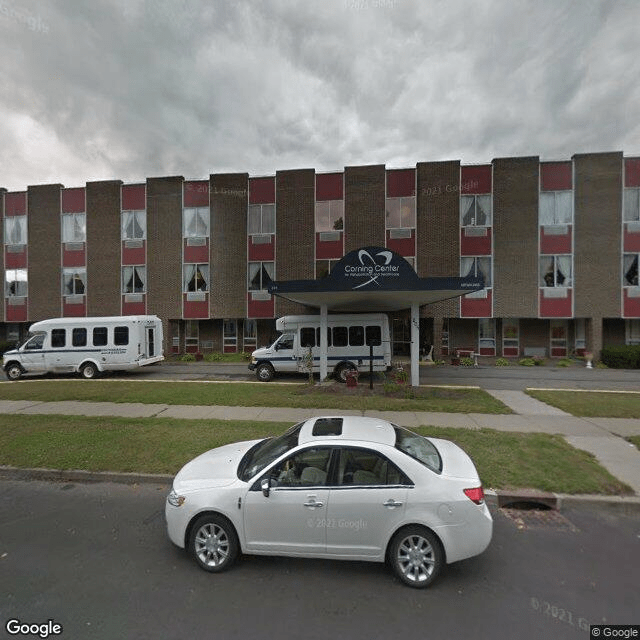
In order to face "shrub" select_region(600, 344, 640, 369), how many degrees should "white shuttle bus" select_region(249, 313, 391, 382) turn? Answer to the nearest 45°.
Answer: approximately 180°

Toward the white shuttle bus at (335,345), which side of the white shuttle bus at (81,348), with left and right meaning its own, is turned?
back

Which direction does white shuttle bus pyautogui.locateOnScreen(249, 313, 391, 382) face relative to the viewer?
to the viewer's left

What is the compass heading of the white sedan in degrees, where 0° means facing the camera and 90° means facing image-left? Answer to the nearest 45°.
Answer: approximately 90°

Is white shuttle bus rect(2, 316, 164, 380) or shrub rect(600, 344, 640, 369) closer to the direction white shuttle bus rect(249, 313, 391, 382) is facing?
the white shuttle bus

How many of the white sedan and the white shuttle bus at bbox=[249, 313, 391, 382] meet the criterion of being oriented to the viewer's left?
2

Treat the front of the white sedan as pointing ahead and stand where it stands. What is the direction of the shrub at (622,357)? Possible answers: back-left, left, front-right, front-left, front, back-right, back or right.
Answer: back-right

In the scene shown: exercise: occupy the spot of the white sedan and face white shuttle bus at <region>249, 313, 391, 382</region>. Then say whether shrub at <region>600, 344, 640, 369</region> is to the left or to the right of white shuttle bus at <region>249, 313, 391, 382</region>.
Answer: right

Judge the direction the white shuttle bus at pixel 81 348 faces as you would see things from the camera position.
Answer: facing away from the viewer and to the left of the viewer
